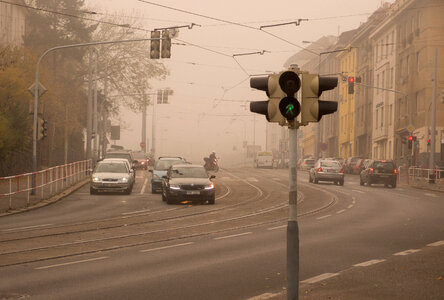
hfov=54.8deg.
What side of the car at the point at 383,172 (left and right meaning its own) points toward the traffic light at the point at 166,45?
left

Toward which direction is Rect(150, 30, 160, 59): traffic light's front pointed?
away from the camera

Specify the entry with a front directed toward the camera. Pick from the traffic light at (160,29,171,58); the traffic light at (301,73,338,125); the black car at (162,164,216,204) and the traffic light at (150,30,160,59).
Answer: the black car

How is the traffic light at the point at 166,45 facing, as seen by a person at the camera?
facing away from the viewer

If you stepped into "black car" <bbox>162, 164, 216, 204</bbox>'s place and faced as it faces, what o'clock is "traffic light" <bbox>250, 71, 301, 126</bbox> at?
The traffic light is roughly at 12 o'clock from the black car.

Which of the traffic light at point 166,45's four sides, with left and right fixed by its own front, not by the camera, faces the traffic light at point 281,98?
back

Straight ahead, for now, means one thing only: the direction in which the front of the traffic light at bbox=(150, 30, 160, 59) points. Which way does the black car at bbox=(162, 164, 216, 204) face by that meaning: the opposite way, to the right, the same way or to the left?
the opposite way

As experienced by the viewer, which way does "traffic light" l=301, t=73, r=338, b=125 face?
facing to the right of the viewer

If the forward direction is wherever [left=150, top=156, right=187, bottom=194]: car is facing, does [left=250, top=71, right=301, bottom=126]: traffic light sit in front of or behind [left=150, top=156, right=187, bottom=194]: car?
in front
